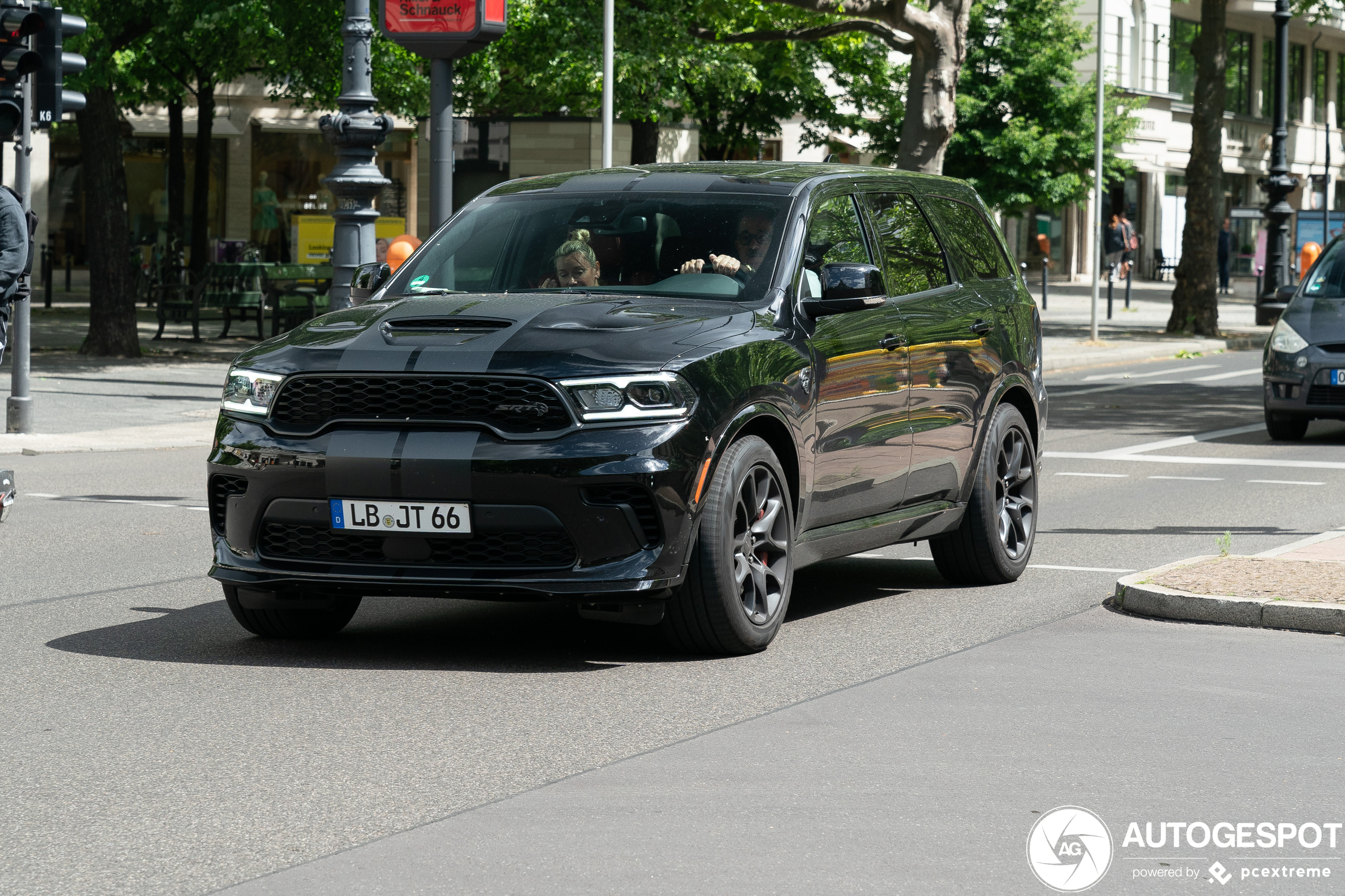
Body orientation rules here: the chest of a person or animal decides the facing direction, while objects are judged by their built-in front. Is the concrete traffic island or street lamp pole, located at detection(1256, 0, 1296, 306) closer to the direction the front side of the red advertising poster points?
the concrete traffic island

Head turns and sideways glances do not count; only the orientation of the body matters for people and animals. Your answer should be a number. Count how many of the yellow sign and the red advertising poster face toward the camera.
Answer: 2

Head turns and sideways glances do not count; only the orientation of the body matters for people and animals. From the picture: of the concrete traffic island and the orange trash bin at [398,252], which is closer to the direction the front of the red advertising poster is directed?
the concrete traffic island

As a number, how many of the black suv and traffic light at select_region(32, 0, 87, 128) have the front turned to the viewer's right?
1

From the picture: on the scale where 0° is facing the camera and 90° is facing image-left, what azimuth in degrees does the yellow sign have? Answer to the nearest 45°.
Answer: approximately 0°

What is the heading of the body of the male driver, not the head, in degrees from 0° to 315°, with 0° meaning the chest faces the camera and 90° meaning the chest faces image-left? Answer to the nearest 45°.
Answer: approximately 45°

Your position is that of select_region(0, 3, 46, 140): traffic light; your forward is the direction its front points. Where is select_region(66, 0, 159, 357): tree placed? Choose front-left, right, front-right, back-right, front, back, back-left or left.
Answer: back-left

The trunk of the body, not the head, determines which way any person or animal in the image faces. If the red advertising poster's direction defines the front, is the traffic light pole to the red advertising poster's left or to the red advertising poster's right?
on its right

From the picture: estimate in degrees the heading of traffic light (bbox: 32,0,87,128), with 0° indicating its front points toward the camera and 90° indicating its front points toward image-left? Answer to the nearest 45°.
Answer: approximately 270°

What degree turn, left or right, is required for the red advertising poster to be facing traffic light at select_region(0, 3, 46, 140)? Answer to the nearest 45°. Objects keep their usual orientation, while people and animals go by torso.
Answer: approximately 90° to its right

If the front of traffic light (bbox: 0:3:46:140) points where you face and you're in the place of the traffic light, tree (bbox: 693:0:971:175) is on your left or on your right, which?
on your left
